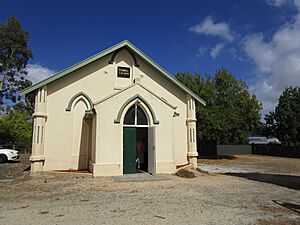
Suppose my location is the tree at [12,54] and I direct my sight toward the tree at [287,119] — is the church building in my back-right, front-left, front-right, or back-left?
front-right

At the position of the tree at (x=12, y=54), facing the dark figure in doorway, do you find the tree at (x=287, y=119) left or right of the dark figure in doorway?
left

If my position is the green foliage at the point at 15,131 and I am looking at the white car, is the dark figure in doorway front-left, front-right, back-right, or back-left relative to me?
front-left

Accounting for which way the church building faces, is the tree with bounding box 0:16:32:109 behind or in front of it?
behind

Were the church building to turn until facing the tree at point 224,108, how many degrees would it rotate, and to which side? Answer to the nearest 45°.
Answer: approximately 135° to its left

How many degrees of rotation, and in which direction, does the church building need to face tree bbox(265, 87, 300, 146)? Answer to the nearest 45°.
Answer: approximately 135° to its left

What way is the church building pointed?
toward the camera

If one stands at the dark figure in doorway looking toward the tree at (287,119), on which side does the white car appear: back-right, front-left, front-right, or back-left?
back-left

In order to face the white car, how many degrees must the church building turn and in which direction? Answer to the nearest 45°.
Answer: approximately 135° to its right

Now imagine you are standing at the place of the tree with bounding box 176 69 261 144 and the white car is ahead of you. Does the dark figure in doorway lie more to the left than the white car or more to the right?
left
